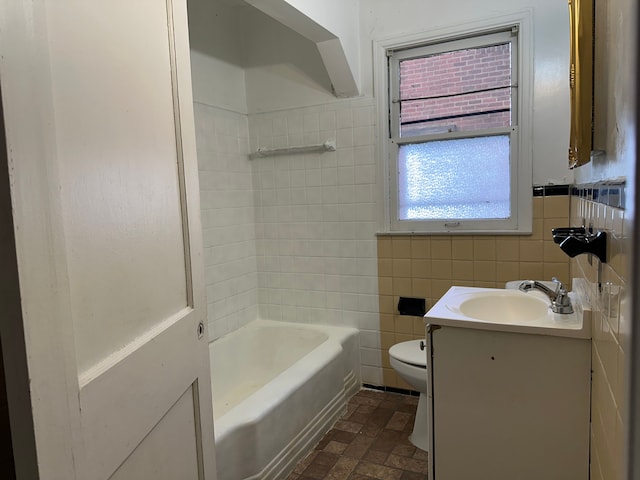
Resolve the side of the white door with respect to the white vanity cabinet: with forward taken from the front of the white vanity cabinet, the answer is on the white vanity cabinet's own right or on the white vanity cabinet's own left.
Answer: on the white vanity cabinet's own left

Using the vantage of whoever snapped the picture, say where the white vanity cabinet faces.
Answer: facing to the left of the viewer

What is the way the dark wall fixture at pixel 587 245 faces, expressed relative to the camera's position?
facing to the left of the viewer

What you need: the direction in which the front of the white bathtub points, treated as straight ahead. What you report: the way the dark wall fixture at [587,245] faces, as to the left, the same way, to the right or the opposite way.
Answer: the opposite way

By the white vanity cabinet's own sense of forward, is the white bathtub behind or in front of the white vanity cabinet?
in front

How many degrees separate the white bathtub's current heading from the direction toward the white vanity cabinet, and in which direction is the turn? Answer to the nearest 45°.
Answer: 0° — it already faces it

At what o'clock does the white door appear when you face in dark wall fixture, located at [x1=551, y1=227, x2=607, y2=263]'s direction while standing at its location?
The white door is roughly at 11 o'clock from the dark wall fixture.

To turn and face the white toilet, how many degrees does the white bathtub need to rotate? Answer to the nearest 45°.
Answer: approximately 45° to its left

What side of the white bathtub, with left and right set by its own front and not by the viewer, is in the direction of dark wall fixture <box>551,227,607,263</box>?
front

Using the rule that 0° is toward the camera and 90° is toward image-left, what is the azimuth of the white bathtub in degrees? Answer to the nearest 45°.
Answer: approximately 315°

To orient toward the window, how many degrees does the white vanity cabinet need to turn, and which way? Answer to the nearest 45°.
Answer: approximately 90° to its right

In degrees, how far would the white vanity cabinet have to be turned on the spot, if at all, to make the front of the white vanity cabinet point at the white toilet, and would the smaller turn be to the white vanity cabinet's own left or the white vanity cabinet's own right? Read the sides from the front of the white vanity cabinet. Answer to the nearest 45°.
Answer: approximately 45° to the white vanity cabinet's own right

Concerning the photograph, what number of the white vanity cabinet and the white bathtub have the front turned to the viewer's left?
1

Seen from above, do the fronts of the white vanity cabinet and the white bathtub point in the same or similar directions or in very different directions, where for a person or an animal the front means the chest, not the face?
very different directions

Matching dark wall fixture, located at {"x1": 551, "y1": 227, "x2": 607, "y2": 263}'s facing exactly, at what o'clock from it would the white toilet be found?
The white toilet is roughly at 2 o'clock from the dark wall fixture.
